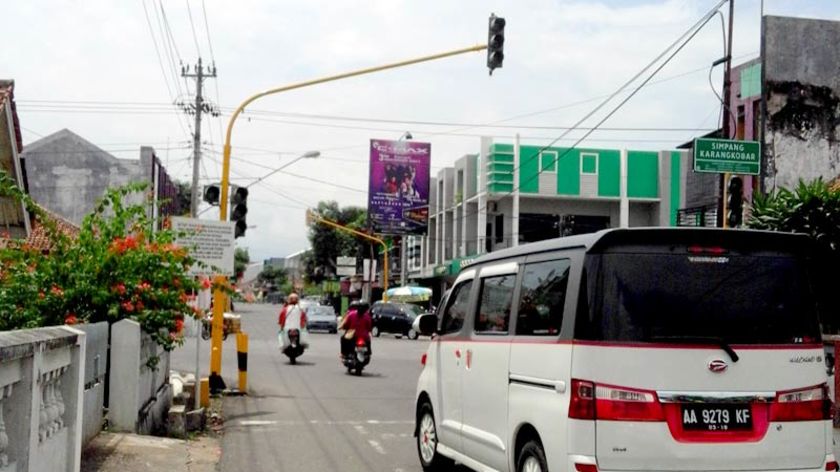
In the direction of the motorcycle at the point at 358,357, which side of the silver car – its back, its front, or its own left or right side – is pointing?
front

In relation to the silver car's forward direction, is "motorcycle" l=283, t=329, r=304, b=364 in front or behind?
in front

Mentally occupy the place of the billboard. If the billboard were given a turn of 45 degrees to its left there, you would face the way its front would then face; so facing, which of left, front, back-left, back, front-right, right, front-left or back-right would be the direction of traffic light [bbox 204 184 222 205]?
front-right

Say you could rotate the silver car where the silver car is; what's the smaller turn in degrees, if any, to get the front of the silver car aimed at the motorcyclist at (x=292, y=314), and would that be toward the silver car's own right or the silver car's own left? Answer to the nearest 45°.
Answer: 0° — it already faces them

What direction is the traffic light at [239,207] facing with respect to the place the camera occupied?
facing the viewer and to the right of the viewer

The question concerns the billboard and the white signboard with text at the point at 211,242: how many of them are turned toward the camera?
2

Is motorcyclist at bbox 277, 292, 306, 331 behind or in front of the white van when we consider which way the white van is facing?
in front

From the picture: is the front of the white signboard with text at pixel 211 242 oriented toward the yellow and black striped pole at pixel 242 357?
no

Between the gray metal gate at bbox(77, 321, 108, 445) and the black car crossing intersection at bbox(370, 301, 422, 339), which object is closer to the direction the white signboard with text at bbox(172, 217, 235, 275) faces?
the gray metal gate

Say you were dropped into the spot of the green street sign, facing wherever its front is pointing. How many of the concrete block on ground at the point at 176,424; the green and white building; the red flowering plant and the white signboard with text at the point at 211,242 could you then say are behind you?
1

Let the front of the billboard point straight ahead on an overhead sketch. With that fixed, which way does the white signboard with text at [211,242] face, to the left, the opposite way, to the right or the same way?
the same way

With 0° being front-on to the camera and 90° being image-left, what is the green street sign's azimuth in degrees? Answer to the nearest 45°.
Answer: approximately 0°

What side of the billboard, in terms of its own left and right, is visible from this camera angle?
front

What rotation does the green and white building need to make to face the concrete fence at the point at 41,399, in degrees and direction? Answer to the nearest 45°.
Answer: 0° — it already faces it

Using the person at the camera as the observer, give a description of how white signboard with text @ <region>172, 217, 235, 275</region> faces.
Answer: facing the viewer

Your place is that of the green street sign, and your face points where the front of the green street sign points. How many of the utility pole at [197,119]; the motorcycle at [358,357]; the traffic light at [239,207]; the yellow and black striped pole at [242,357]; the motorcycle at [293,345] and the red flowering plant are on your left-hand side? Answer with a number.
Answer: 0
